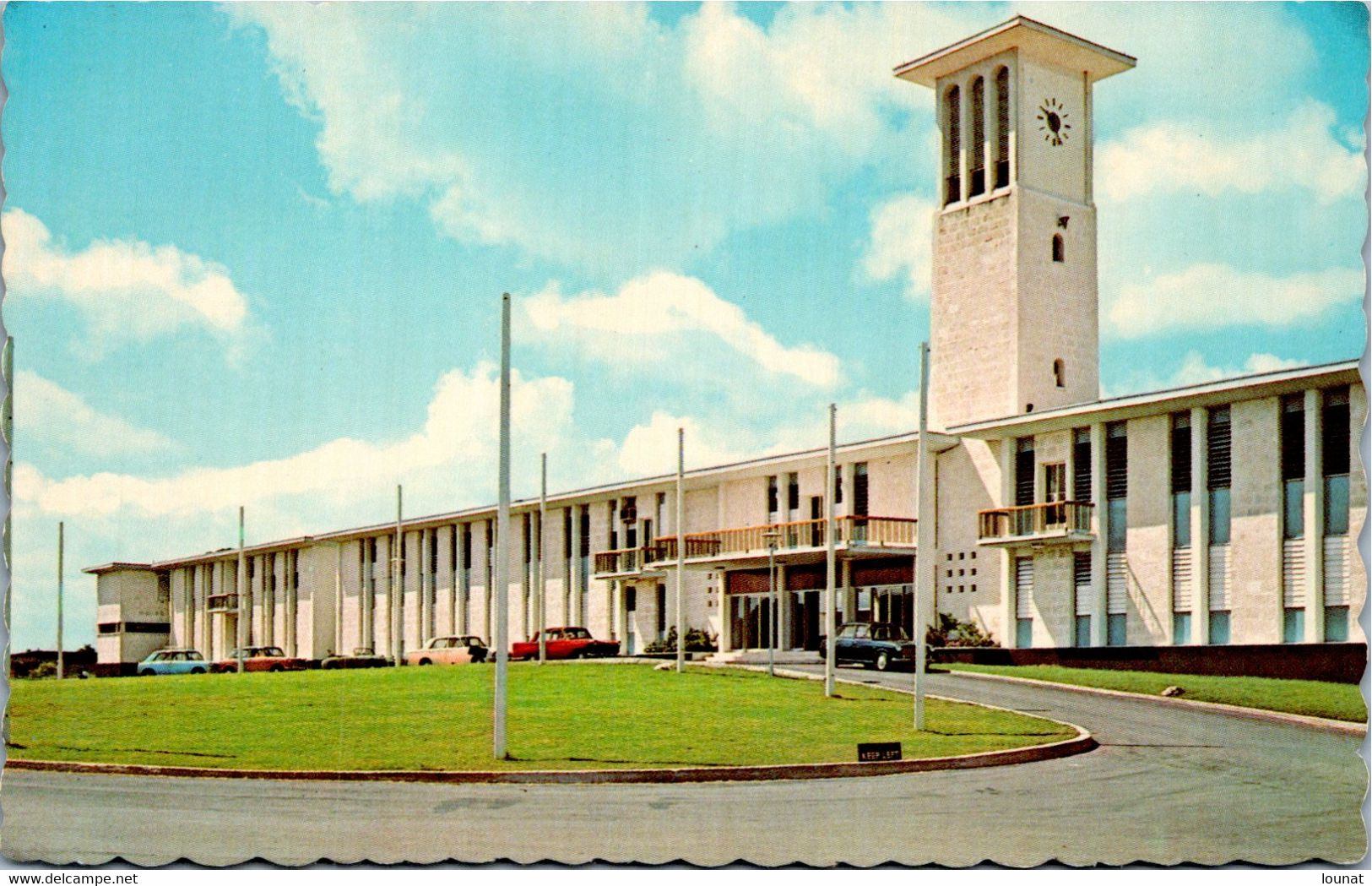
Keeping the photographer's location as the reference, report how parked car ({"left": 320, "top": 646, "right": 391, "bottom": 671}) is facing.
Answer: facing to the left of the viewer

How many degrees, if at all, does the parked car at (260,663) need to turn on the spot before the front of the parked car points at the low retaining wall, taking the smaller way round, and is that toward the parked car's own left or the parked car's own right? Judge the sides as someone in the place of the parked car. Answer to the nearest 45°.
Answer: approximately 135° to the parked car's own left

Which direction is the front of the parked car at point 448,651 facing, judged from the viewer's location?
facing to the left of the viewer

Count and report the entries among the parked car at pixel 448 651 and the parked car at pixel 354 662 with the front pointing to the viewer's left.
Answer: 2

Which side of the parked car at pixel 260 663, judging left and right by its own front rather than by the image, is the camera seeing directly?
left

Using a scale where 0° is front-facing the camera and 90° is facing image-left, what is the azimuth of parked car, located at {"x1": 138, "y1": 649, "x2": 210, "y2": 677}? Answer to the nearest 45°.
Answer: approximately 90°

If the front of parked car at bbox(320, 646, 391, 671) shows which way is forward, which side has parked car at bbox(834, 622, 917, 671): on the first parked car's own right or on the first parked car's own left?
on the first parked car's own left

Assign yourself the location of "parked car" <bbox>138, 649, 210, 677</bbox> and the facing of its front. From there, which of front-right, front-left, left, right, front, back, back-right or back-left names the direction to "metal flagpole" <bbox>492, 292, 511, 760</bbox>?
left
